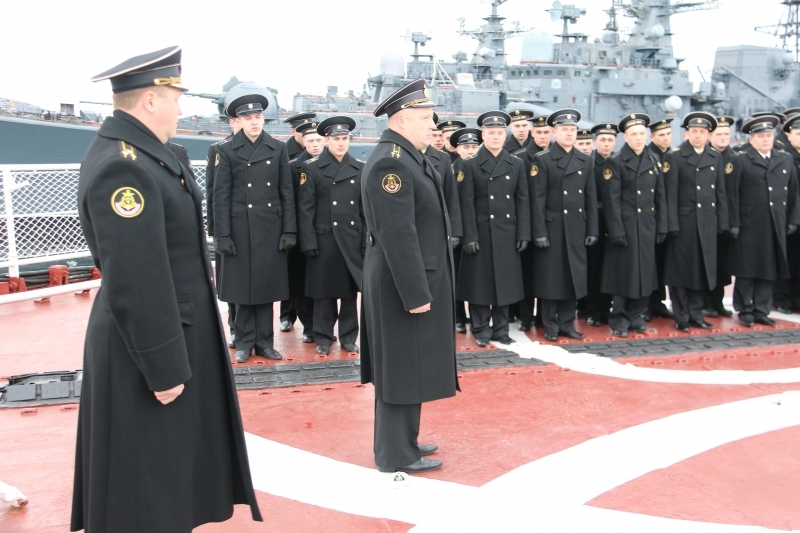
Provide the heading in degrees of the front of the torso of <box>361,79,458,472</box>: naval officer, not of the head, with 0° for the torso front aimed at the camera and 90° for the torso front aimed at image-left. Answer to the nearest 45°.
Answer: approximately 270°

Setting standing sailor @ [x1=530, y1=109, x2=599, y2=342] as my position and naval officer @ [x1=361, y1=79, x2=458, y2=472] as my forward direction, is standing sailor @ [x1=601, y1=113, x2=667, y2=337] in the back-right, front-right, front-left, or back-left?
back-left

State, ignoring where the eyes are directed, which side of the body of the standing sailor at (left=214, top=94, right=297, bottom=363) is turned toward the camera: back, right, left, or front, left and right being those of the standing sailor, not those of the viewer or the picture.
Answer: front

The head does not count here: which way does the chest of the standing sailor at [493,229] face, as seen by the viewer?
toward the camera

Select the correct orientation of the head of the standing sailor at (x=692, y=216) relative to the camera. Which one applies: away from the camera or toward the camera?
toward the camera

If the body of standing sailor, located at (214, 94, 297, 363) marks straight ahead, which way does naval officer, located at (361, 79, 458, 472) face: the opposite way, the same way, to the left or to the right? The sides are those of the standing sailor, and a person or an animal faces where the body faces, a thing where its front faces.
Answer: to the left

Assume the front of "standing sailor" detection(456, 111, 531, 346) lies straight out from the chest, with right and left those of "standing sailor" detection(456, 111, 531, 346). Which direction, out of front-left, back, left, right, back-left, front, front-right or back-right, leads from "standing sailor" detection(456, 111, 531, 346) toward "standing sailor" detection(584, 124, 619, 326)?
back-left

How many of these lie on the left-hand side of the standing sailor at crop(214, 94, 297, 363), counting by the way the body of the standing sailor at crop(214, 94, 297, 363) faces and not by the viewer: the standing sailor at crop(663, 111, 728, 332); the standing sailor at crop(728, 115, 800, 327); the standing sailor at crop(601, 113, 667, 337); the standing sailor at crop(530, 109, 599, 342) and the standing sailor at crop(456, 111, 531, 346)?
5

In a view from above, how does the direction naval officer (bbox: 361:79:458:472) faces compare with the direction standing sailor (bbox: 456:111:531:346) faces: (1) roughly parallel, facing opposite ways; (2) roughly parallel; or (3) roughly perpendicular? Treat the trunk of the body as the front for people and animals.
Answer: roughly perpendicular

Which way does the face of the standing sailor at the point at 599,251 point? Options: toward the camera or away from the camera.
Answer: toward the camera

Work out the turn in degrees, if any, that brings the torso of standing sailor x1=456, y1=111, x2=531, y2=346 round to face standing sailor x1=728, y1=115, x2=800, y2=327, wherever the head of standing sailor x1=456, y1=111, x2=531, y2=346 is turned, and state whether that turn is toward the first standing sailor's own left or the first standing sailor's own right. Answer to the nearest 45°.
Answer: approximately 135° to the first standing sailor's own left

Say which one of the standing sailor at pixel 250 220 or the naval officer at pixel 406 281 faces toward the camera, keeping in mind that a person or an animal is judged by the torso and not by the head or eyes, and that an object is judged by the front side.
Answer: the standing sailor

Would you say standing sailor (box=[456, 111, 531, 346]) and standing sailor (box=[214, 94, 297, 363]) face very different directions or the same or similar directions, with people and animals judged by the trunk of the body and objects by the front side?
same or similar directions

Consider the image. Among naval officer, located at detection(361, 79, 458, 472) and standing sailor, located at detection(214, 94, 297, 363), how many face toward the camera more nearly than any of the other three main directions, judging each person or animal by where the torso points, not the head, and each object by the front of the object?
1
